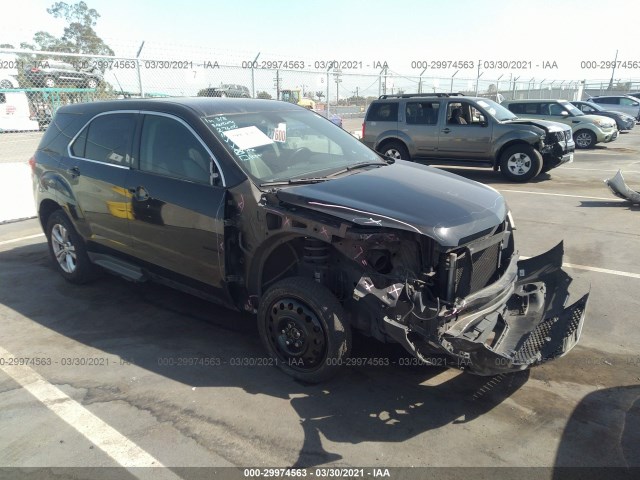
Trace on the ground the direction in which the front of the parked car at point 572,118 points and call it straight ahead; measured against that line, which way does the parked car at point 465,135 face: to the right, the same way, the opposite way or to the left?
the same way

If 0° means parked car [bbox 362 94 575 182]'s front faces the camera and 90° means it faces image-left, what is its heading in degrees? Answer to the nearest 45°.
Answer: approximately 315°

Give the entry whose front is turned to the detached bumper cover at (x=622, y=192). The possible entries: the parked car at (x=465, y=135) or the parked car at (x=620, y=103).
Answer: the parked car at (x=465, y=135)

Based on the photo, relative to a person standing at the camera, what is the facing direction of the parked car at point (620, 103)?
facing to the right of the viewer

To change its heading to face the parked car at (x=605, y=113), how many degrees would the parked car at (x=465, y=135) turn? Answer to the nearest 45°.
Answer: approximately 90° to its left

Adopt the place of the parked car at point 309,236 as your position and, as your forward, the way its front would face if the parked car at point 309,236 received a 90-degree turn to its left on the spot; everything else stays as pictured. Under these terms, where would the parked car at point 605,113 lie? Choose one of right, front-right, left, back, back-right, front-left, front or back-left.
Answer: front

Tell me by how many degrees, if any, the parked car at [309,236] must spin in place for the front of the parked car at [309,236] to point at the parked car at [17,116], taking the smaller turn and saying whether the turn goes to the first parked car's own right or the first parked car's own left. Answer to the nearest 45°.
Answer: approximately 180°

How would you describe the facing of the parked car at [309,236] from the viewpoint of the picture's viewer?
facing the viewer and to the right of the viewer

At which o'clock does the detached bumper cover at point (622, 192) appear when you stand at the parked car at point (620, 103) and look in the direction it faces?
The detached bumper cover is roughly at 3 o'clock from the parked car.

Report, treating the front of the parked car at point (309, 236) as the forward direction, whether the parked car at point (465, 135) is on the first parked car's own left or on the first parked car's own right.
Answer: on the first parked car's own left
